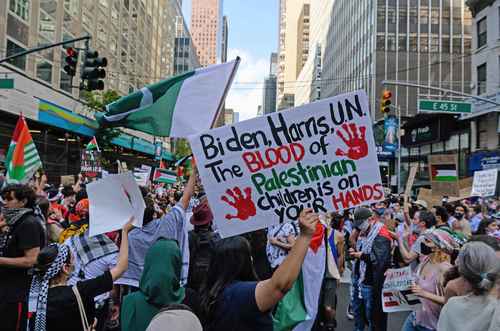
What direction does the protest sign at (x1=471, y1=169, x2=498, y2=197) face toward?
toward the camera

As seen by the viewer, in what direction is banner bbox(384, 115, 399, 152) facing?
toward the camera

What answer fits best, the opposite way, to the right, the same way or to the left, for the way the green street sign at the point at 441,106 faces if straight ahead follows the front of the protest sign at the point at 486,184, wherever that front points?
the same way

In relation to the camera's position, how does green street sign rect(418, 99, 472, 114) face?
facing the viewer

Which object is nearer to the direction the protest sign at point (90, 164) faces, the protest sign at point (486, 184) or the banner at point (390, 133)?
the protest sign

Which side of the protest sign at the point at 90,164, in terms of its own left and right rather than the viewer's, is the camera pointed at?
front

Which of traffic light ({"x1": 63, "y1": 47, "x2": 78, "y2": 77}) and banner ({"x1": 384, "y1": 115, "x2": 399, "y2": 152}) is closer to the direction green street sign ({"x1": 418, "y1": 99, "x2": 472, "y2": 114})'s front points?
the traffic light

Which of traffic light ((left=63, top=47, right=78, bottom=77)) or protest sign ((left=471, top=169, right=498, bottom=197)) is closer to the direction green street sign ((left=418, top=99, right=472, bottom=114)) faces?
the protest sign

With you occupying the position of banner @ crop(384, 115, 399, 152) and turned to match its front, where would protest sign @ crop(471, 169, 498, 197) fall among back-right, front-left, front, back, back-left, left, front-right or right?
front

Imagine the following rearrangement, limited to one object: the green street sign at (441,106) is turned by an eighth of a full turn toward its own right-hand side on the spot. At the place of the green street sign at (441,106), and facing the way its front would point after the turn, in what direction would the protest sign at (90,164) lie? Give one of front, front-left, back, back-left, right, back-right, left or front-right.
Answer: front
